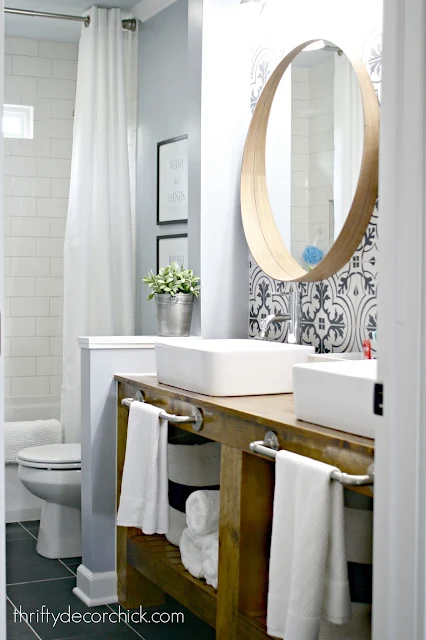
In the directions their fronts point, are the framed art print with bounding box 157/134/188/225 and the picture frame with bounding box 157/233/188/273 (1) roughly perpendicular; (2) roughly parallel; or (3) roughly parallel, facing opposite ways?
roughly parallel

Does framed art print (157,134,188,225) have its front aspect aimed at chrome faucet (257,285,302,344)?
no

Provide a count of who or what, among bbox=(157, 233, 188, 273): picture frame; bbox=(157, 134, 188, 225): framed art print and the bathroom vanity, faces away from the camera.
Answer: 0

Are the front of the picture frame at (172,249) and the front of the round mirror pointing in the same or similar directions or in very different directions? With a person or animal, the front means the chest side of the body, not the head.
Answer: same or similar directions

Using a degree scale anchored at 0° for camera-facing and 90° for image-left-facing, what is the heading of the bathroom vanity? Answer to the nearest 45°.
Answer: approximately 45°

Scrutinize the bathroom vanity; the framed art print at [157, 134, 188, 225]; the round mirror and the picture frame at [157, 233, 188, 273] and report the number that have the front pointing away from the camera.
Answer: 0

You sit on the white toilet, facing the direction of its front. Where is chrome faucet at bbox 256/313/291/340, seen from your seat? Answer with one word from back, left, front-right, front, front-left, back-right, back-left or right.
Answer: back-left

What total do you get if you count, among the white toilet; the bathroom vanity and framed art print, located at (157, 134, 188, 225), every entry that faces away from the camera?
0

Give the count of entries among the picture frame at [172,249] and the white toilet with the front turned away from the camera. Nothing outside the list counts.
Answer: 0

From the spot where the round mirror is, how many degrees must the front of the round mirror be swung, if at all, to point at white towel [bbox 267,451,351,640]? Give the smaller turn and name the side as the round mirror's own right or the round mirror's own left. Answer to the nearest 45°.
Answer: approximately 45° to the round mirror's own left

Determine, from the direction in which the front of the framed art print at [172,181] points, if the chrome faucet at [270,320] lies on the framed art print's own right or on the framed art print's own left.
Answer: on the framed art print's own left

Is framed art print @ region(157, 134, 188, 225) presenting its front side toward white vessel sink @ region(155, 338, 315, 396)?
no

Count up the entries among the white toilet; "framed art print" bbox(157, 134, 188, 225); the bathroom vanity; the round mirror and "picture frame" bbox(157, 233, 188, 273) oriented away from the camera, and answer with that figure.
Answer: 0

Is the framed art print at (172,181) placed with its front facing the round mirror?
no
